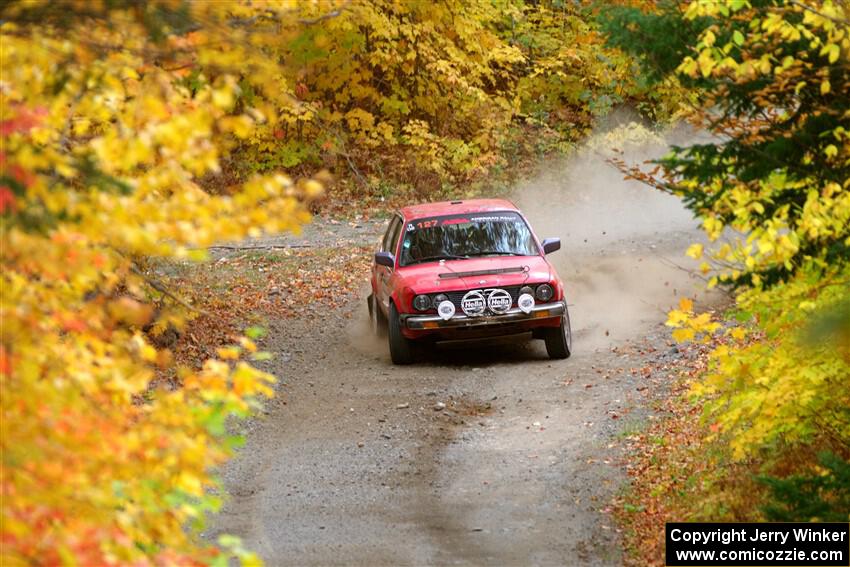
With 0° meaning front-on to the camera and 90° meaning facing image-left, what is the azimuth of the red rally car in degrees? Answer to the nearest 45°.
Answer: approximately 0°

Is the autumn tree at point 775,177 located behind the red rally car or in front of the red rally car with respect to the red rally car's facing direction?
in front
